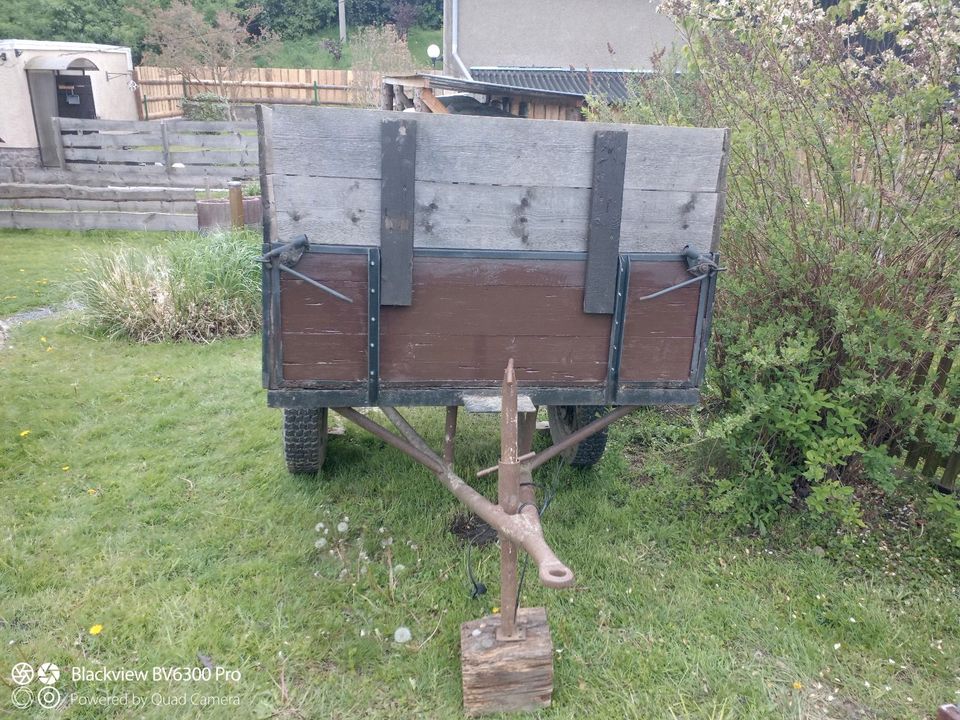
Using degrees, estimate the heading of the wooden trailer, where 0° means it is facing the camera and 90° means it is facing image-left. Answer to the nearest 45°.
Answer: approximately 0°

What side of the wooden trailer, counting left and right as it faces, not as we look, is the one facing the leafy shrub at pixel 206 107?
back

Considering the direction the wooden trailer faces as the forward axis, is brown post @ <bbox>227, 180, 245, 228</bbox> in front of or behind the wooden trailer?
behind

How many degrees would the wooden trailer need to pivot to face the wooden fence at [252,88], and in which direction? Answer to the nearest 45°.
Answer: approximately 180°

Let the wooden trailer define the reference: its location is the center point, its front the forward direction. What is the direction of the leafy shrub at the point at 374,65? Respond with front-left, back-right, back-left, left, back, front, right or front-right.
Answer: back

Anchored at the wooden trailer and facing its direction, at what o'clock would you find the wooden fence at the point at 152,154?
The wooden fence is roughly at 5 o'clock from the wooden trailer.

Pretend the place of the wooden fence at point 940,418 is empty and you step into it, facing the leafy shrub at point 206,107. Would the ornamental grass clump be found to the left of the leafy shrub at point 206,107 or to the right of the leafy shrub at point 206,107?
left

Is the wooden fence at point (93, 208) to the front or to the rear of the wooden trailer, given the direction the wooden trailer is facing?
to the rear

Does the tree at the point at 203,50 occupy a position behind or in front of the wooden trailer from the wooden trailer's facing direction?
behind

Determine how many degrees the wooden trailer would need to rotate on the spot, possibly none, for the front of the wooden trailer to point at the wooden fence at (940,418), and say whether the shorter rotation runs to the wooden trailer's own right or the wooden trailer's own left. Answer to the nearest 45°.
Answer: approximately 90° to the wooden trailer's own left

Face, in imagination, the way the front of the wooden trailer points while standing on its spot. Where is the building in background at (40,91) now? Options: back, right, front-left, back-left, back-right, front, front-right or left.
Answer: back-right

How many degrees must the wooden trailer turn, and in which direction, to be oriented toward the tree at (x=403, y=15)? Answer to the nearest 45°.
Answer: approximately 180°
